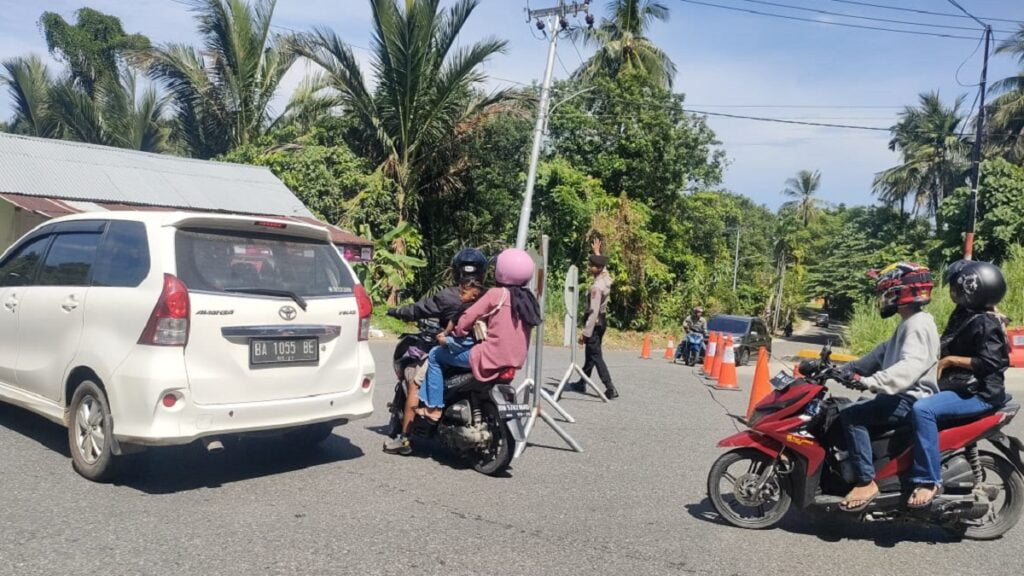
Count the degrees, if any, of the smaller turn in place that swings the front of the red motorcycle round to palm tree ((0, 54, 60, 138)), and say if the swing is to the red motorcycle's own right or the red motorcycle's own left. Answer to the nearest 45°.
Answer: approximately 45° to the red motorcycle's own right

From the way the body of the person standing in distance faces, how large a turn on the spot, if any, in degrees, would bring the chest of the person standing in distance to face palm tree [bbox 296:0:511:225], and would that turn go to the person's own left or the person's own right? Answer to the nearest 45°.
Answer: approximately 45° to the person's own right

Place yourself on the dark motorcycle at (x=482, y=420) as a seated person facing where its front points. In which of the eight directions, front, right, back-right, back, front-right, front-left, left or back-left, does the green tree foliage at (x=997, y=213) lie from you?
right

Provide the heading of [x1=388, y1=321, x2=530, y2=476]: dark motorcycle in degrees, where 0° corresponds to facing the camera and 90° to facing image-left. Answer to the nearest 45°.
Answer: approximately 135°

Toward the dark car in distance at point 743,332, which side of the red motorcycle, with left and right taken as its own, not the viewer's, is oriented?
right

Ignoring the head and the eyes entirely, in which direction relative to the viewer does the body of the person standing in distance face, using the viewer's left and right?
facing to the left of the viewer

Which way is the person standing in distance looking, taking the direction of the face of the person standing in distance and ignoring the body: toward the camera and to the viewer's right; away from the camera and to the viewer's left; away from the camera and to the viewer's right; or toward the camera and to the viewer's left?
toward the camera and to the viewer's left

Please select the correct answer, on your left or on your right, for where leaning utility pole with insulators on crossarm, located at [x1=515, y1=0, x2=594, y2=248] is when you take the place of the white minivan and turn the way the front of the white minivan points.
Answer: on your right

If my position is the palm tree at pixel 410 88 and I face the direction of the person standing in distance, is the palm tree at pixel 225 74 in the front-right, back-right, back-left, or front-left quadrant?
back-right

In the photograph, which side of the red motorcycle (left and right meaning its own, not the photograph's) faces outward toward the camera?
left
